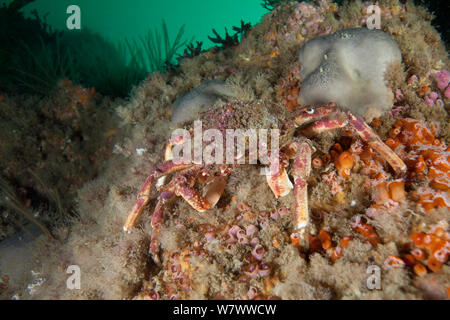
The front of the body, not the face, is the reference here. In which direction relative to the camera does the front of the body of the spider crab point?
toward the camera
